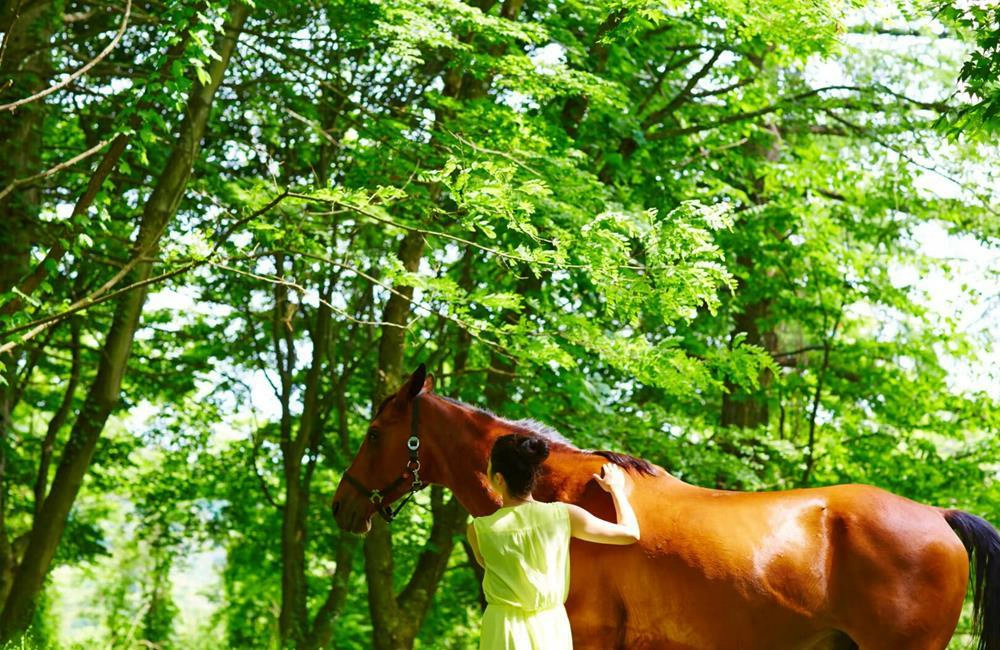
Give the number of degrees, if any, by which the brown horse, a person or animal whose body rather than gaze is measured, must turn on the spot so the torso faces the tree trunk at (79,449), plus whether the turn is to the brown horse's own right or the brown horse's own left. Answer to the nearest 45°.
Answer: approximately 45° to the brown horse's own right

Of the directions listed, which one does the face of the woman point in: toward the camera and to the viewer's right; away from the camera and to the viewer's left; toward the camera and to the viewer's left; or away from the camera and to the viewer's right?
away from the camera and to the viewer's left

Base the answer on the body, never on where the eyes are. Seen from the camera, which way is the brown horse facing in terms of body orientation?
to the viewer's left

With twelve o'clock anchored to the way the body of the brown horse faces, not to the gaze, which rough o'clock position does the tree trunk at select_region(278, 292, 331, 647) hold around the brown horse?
The tree trunk is roughly at 2 o'clock from the brown horse.
